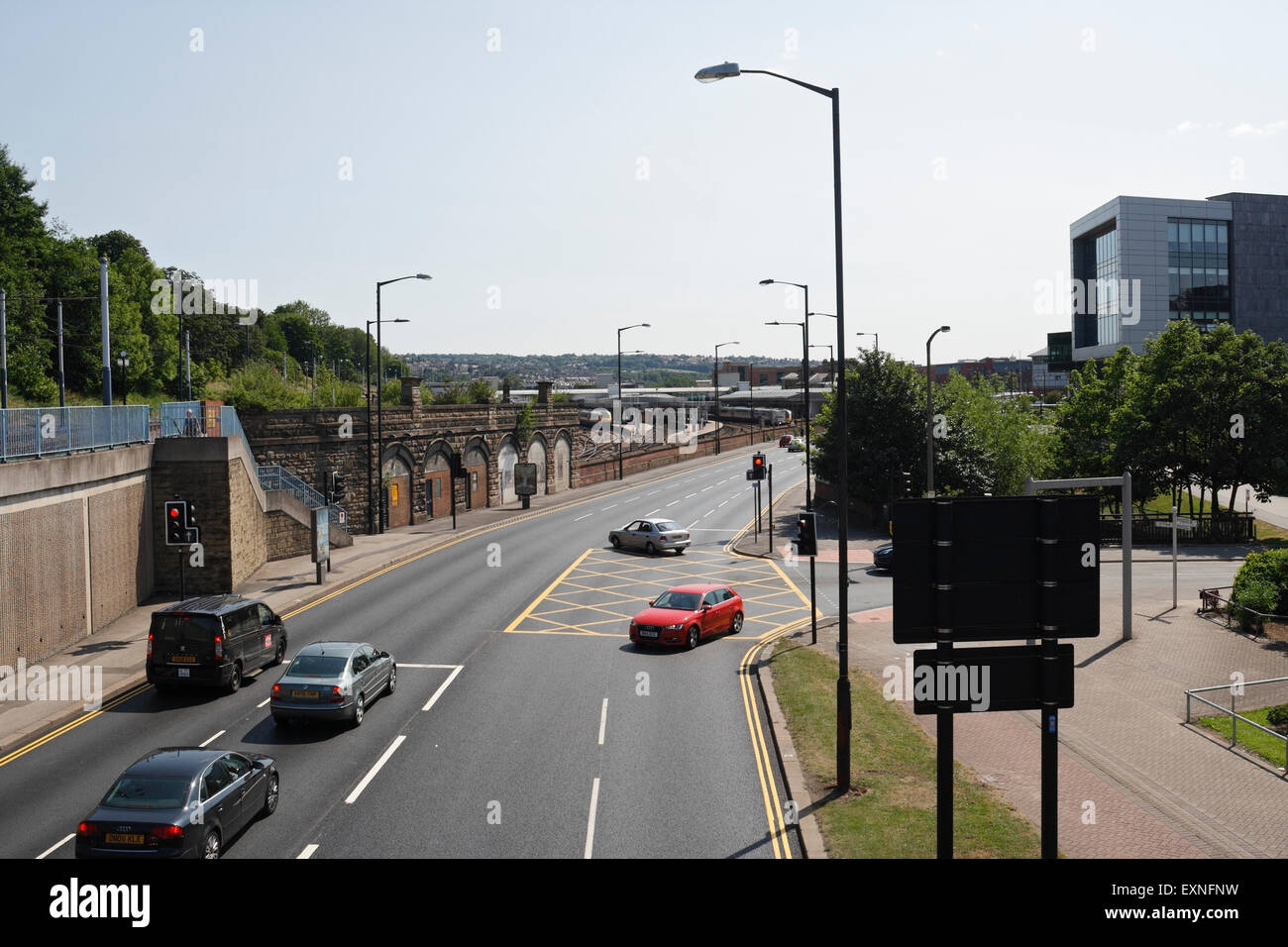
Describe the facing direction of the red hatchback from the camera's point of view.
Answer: facing the viewer and to the left of the viewer

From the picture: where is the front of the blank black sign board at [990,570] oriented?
away from the camera

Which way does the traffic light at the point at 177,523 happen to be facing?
toward the camera

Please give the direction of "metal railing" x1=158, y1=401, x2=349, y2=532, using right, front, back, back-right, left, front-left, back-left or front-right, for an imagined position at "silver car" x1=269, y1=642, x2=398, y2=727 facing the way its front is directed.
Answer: front-left

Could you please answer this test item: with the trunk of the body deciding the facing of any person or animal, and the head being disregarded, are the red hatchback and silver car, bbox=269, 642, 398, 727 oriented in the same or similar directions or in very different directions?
very different directions

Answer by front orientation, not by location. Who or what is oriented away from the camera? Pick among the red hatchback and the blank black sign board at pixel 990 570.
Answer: the blank black sign board

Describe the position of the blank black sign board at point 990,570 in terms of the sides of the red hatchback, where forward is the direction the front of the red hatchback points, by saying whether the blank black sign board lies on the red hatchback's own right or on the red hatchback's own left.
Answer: on the red hatchback's own left

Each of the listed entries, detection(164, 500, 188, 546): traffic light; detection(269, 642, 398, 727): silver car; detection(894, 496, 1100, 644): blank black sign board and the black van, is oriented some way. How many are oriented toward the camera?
1

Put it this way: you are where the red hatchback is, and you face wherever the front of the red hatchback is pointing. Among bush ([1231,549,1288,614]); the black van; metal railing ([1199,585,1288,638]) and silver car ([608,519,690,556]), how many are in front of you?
1

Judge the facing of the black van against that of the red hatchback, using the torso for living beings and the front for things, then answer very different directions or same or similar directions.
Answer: very different directions

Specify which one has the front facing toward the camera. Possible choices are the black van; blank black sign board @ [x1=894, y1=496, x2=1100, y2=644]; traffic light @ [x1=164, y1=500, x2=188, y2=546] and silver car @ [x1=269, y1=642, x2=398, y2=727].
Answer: the traffic light

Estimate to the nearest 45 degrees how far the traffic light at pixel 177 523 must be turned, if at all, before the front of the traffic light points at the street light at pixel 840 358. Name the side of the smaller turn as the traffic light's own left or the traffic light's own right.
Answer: approximately 45° to the traffic light's own left

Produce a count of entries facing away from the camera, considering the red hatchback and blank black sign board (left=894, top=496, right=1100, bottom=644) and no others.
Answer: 1

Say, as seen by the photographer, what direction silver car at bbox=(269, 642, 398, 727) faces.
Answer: facing away from the viewer and to the right of the viewer
